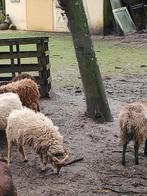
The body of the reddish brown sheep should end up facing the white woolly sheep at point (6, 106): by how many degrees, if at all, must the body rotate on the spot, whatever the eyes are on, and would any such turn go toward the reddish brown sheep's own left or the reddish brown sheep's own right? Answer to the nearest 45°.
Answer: approximately 90° to the reddish brown sheep's own left

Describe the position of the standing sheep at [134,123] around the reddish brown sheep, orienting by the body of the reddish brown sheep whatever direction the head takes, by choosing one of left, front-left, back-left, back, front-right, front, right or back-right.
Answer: back-left

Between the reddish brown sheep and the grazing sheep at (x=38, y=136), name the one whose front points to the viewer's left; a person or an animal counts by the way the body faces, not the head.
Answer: the reddish brown sheep

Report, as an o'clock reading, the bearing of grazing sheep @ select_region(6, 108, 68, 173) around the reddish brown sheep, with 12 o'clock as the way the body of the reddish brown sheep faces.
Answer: The grazing sheep is roughly at 9 o'clock from the reddish brown sheep.

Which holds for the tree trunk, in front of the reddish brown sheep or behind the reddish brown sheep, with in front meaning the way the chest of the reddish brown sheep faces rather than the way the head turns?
behind

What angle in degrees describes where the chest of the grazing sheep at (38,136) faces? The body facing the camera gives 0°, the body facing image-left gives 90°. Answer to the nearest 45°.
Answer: approximately 315°

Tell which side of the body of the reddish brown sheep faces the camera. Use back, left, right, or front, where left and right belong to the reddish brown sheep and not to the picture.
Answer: left

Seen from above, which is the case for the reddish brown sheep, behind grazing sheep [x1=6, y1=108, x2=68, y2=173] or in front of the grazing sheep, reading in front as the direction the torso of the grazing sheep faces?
behind

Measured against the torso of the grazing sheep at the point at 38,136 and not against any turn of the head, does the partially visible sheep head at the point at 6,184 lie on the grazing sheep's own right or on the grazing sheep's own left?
on the grazing sheep's own right
